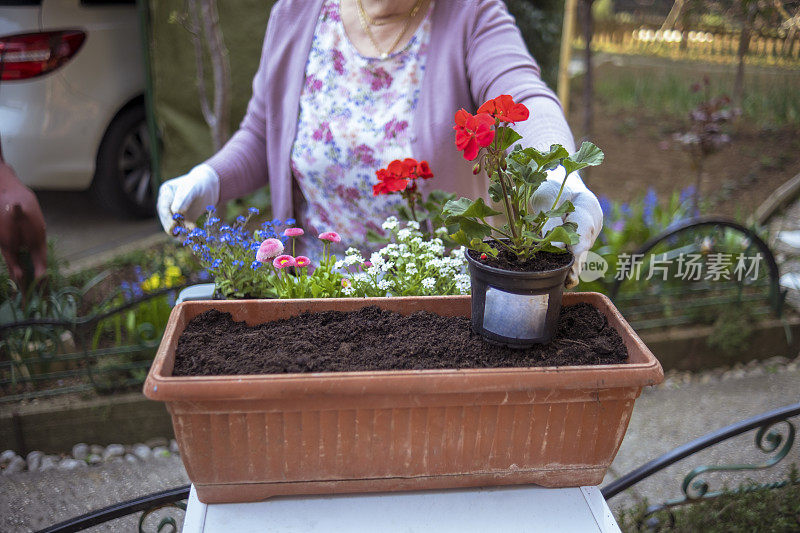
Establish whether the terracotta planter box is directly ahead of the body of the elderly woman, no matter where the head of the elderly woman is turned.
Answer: yes

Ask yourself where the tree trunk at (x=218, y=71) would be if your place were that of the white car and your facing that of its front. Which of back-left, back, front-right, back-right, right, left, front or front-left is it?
right

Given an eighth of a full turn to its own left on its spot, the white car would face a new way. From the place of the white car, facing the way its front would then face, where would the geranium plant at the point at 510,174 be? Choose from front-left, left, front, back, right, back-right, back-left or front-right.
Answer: back

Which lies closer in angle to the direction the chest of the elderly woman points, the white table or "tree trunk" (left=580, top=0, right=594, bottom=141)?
the white table

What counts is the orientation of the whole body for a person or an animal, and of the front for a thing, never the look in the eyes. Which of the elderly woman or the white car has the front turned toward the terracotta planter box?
the elderly woman

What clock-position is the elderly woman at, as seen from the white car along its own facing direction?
The elderly woman is roughly at 4 o'clock from the white car.

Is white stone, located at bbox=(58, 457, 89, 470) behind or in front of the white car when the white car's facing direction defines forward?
behind

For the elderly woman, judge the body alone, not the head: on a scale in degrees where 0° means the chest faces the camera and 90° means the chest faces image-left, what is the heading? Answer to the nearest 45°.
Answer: approximately 0°

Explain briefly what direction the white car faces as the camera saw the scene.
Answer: facing away from the viewer and to the right of the viewer

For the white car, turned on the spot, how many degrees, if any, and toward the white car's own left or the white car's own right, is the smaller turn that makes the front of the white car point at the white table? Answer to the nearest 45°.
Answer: approximately 135° to the white car's own right

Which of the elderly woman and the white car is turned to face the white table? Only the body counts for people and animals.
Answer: the elderly woman

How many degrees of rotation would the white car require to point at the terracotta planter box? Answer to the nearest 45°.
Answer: approximately 135° to its right

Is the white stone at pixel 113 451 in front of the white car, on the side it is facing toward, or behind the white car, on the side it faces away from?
behind

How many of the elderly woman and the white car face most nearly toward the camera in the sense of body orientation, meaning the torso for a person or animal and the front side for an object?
1

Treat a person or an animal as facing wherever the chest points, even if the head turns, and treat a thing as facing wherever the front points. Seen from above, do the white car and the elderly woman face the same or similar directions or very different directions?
very different directions
